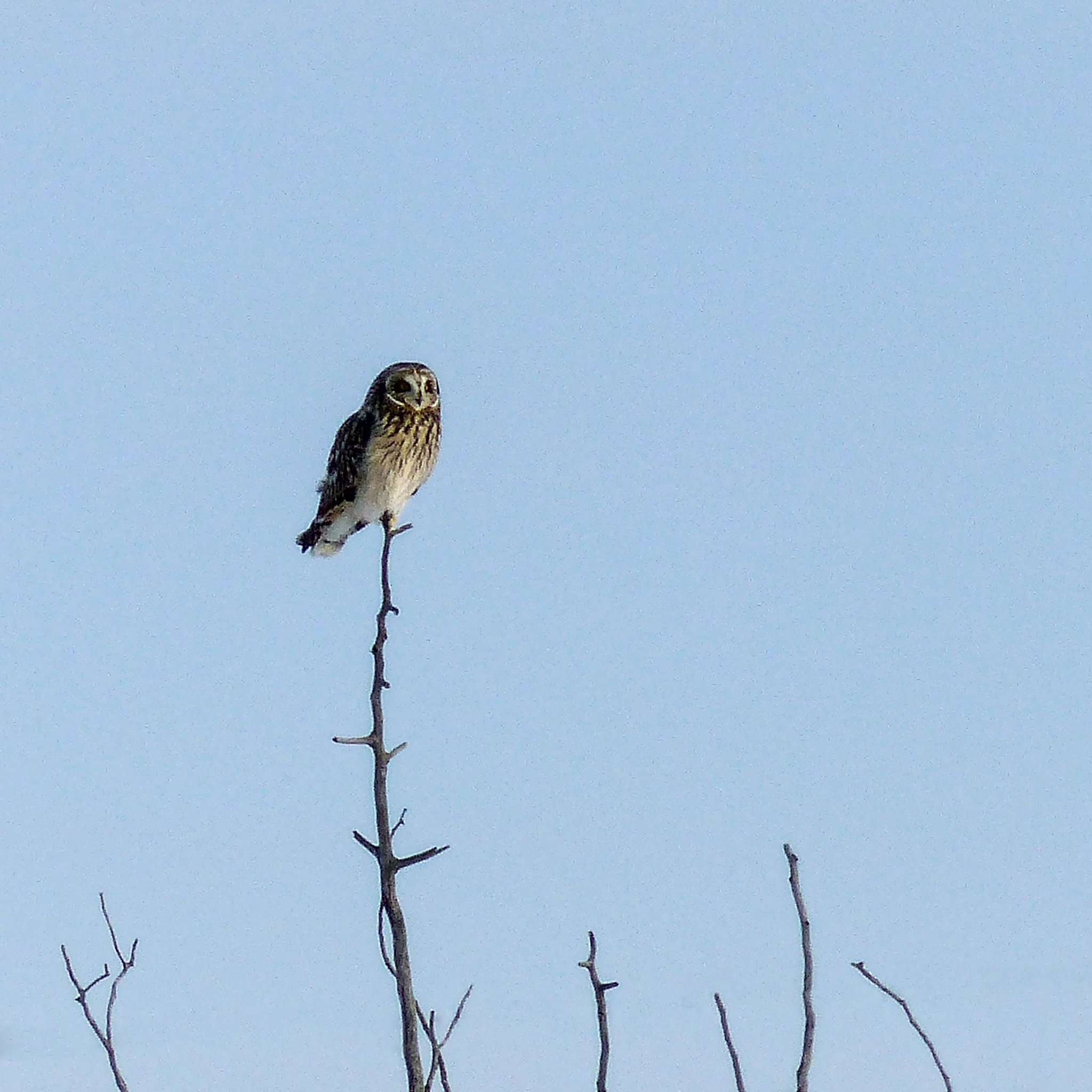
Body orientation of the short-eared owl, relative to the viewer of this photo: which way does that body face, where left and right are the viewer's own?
facing the viewer and to the right of the viewer
